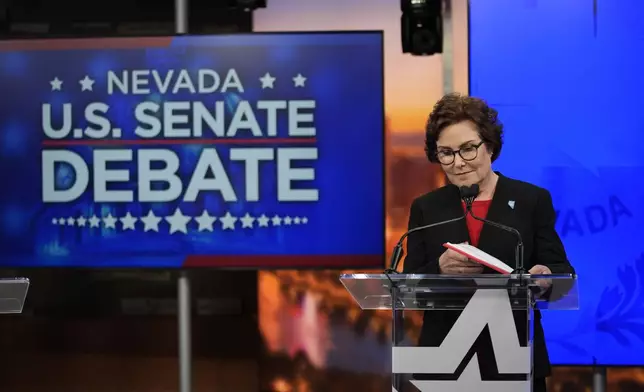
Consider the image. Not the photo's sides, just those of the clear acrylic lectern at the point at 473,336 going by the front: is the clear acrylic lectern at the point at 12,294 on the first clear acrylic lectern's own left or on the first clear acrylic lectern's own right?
on the first clear acrylic lectern's own right

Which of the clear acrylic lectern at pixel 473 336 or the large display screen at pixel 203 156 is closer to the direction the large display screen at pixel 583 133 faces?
the clear acrylic lectern

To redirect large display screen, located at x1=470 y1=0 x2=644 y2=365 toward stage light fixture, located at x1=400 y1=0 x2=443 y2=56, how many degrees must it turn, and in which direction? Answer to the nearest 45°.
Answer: approximately 90° to its right

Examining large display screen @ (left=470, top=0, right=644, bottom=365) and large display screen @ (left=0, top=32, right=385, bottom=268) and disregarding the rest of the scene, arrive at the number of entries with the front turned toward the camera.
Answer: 2

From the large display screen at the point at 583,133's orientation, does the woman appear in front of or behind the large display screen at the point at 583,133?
in front

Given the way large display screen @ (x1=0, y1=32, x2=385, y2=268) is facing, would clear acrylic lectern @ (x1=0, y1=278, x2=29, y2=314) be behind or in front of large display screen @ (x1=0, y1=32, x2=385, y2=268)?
in front

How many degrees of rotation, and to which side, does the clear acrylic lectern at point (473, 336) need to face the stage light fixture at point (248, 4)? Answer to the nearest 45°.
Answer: approximately 135° to its right

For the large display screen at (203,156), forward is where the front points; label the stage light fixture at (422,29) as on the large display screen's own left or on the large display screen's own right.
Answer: on the large display screen's own left

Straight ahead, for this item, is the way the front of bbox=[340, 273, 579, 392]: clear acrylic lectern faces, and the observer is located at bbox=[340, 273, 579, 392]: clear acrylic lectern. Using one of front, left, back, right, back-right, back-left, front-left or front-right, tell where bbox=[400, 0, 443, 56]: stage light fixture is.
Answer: back
